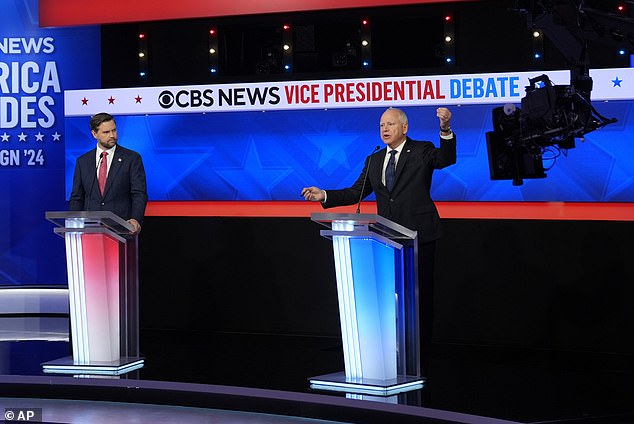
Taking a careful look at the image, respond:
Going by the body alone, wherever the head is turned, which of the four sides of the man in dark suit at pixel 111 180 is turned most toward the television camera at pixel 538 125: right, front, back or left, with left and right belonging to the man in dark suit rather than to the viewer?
left

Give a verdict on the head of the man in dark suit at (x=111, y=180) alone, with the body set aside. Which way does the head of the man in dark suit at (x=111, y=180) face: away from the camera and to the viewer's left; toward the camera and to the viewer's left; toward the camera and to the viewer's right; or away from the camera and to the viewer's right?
toward the camera and to the viewer's right

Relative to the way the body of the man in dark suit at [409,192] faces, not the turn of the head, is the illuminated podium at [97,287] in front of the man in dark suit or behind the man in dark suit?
in front

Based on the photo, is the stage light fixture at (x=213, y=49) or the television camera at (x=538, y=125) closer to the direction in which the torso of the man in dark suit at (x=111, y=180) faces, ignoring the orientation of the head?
the television camera

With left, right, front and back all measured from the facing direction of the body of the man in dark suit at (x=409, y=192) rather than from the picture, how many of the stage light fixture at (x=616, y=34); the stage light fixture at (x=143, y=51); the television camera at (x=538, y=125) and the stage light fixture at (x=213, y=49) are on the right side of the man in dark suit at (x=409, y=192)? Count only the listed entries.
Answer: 2

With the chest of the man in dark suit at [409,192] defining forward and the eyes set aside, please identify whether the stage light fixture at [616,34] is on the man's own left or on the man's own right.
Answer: on the man's own left

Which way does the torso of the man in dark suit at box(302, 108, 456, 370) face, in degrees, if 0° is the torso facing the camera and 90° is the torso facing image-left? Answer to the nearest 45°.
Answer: approximately 45°

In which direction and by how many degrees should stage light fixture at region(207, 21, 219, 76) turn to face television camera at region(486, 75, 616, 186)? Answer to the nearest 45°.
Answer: approximately 45° to its left

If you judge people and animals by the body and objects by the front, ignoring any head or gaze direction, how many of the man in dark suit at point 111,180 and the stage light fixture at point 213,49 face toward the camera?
2

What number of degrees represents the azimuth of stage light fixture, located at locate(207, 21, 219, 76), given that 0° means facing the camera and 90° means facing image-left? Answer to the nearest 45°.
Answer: approximately 0°

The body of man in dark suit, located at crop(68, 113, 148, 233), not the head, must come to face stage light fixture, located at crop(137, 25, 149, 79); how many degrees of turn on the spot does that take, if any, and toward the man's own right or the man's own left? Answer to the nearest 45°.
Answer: approximately 180°

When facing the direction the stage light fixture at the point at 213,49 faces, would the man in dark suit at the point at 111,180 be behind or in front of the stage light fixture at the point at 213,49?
in front
